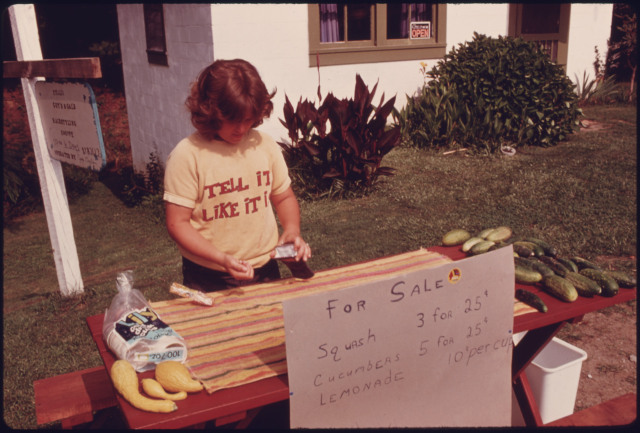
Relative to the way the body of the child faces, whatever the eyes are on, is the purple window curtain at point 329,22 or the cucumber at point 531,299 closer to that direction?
the cucumber

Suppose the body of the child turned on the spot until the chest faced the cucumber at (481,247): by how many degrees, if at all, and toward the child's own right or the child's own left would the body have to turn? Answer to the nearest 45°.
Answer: approximately 45° to the child's own left

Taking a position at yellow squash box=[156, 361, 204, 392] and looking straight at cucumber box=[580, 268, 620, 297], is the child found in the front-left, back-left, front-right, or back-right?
front-left

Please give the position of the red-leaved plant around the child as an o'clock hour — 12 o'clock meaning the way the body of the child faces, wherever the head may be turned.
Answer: The red-leaved plant is roughly at 8 o'clock from the child.

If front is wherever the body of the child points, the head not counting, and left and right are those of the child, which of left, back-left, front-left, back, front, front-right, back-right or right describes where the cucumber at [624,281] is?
front-left

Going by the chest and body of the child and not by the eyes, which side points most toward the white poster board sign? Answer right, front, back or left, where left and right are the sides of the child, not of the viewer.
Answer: front

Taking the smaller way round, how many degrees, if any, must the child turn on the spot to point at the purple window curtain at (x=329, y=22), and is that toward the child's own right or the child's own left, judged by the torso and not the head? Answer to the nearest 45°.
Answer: approximately 135° to the child's own left

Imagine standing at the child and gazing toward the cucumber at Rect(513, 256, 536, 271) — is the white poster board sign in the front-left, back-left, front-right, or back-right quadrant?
front-right

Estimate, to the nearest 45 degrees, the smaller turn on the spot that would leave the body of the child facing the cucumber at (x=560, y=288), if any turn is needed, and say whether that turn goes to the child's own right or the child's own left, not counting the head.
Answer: approximately 45° to the child's own left

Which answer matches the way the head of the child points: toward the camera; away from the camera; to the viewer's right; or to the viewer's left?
toward the camera
